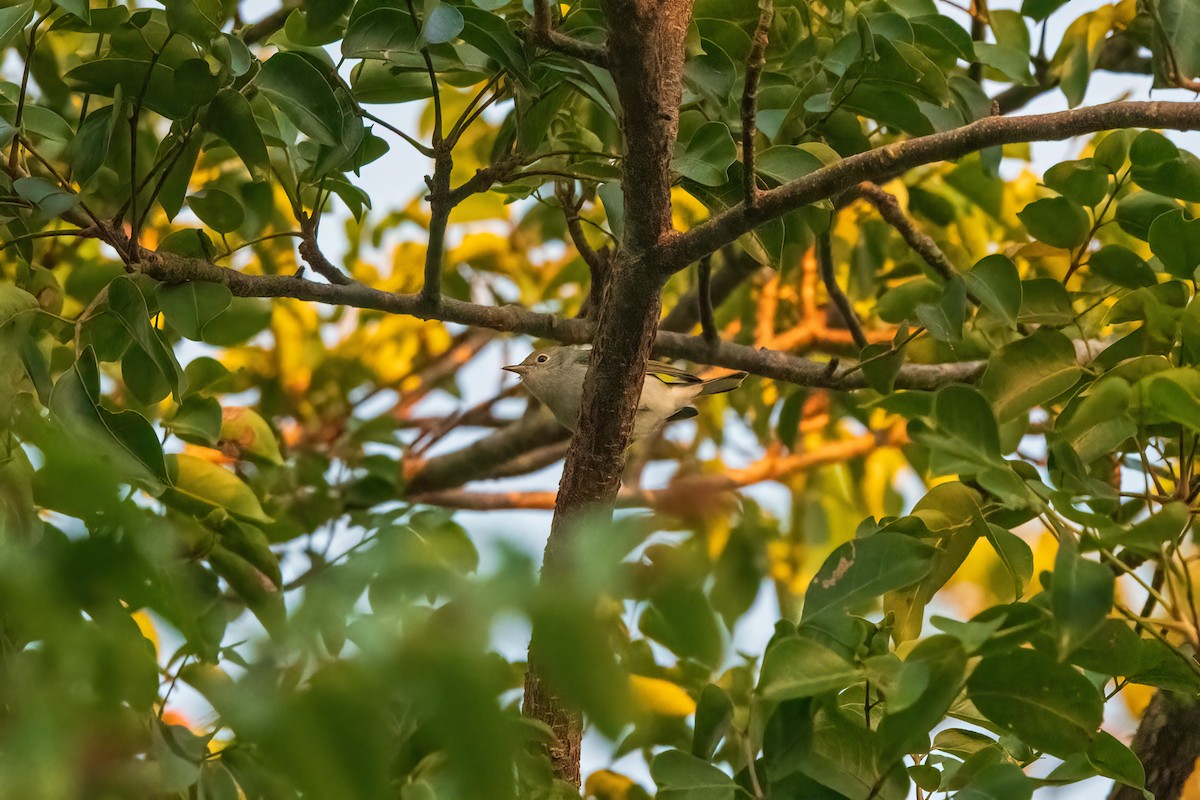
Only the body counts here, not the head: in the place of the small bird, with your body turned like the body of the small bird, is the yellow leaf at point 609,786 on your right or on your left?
on your left

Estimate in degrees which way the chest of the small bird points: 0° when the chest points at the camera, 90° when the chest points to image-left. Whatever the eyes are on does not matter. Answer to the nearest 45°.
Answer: approximately 90°
